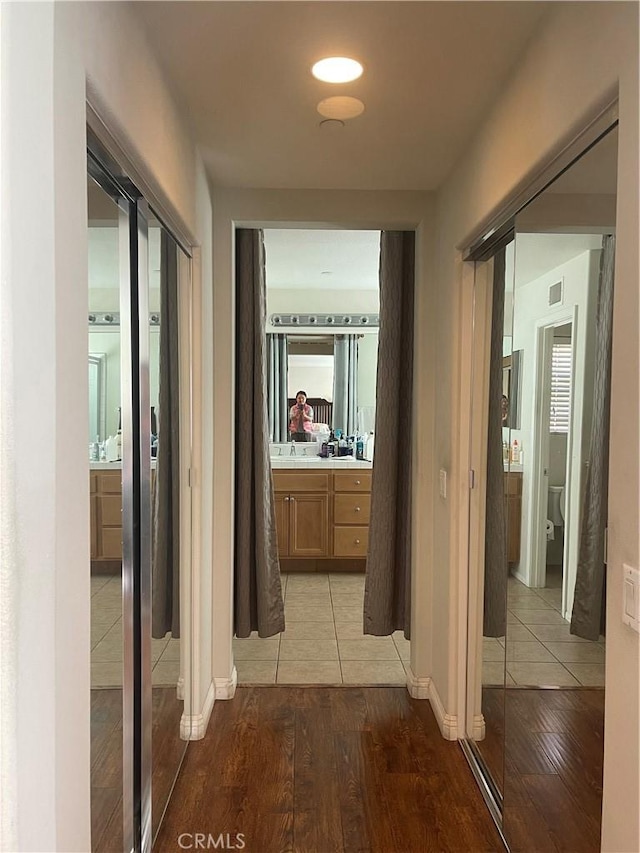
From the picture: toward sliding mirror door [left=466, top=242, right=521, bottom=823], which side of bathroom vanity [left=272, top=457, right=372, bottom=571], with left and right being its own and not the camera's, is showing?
front

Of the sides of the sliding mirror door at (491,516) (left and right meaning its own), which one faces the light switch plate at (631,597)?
left

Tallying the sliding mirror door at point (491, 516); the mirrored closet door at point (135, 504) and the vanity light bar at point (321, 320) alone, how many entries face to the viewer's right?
1

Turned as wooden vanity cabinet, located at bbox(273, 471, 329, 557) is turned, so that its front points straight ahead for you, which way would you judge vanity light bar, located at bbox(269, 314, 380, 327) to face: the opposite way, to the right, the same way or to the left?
the same way

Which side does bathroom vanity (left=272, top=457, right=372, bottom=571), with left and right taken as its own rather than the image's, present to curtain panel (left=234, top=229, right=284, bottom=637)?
front

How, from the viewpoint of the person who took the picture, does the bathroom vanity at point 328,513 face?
facing the viewer

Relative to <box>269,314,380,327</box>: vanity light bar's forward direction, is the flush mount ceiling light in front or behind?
in front

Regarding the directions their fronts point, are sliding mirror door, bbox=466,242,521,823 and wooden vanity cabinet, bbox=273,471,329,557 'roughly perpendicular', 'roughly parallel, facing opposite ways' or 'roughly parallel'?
roughly perpendicular

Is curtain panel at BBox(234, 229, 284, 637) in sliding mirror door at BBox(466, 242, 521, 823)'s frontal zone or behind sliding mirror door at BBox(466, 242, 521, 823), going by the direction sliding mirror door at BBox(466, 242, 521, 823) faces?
frontal zone

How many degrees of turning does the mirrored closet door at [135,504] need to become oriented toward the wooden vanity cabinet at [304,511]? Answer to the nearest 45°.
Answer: approximately 45° to its left

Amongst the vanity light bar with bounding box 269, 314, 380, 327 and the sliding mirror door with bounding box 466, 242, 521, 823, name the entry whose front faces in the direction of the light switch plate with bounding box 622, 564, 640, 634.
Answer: the vanity light bar

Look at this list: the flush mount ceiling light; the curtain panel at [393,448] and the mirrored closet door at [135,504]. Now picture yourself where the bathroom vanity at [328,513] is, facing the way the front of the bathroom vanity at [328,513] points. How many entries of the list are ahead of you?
3
